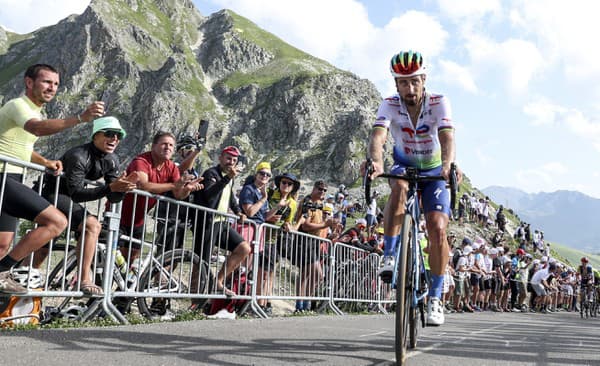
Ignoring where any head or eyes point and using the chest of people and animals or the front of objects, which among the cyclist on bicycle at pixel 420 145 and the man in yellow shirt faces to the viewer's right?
the man in yellow shirt

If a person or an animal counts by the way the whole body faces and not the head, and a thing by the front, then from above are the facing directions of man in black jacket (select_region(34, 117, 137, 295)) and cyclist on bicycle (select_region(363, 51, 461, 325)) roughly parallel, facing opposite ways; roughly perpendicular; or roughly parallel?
roughly perpendicular

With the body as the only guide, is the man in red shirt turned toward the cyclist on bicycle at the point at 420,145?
yes

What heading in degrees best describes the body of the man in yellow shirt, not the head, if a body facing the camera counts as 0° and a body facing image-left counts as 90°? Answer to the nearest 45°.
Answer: approximately 270°

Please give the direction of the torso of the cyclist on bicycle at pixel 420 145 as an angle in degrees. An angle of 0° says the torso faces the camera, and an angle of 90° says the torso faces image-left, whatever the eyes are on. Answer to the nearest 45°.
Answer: approximately 0°

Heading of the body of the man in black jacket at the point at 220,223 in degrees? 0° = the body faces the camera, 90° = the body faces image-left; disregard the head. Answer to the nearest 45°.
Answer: approximately 315°

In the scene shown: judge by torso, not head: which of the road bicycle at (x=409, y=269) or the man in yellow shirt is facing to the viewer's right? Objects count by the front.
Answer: the man in yellow shirt
